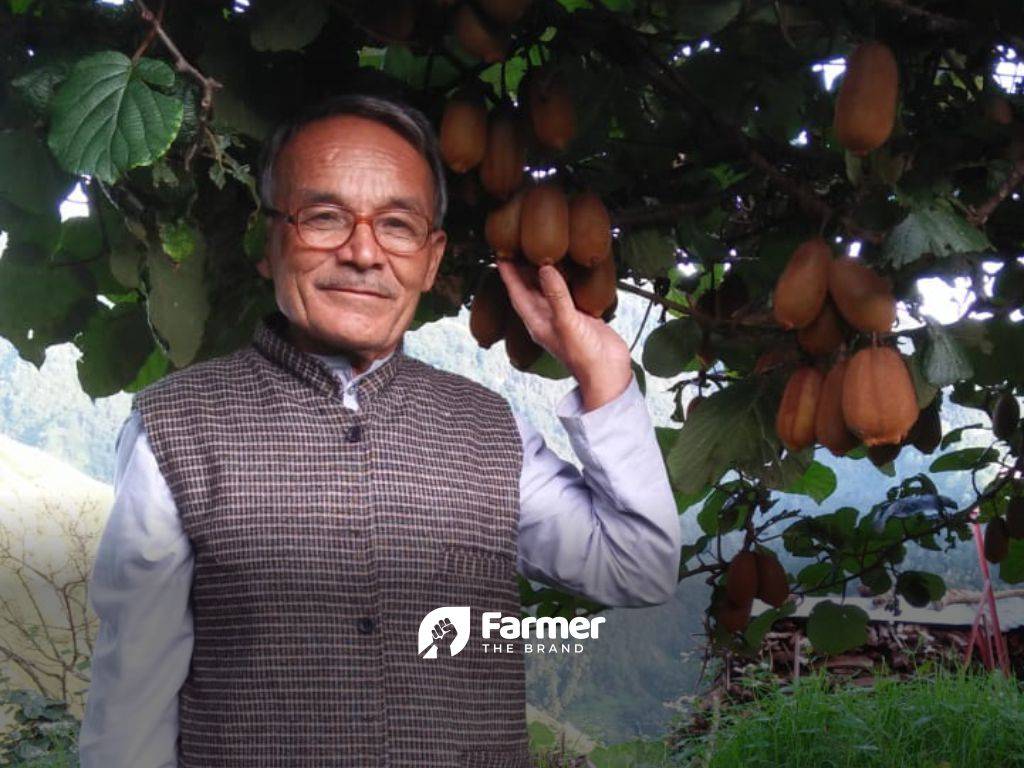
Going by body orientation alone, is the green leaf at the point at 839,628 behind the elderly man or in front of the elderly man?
behind

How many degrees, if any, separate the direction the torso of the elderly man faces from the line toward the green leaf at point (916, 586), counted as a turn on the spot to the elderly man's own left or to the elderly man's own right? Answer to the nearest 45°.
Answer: approximately 135° to the elderly man's own left

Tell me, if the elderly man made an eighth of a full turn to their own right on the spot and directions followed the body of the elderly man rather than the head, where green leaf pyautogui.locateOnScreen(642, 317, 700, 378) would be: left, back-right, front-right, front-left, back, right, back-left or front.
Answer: back

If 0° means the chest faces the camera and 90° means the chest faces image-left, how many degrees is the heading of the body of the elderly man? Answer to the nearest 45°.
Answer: approximately 0°

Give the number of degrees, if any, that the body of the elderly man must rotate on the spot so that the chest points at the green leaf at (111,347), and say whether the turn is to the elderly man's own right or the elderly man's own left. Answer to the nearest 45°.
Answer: approximately 135° to the elderly man's own right
